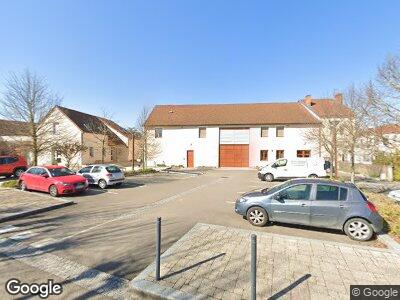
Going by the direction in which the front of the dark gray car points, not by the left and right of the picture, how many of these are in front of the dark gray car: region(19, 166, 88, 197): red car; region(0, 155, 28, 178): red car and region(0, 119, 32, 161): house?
3

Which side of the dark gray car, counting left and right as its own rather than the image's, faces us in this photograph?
left

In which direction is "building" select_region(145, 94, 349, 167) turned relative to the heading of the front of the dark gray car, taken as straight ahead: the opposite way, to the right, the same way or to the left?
to the left

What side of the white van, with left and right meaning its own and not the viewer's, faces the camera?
left

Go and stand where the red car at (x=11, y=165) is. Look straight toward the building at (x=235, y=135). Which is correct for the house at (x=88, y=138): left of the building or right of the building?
left

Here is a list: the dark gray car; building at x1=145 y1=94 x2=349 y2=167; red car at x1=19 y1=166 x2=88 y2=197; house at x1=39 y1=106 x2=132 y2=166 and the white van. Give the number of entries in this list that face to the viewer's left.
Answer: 2

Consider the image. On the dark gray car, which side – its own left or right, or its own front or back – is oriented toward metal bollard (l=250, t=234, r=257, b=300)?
left
